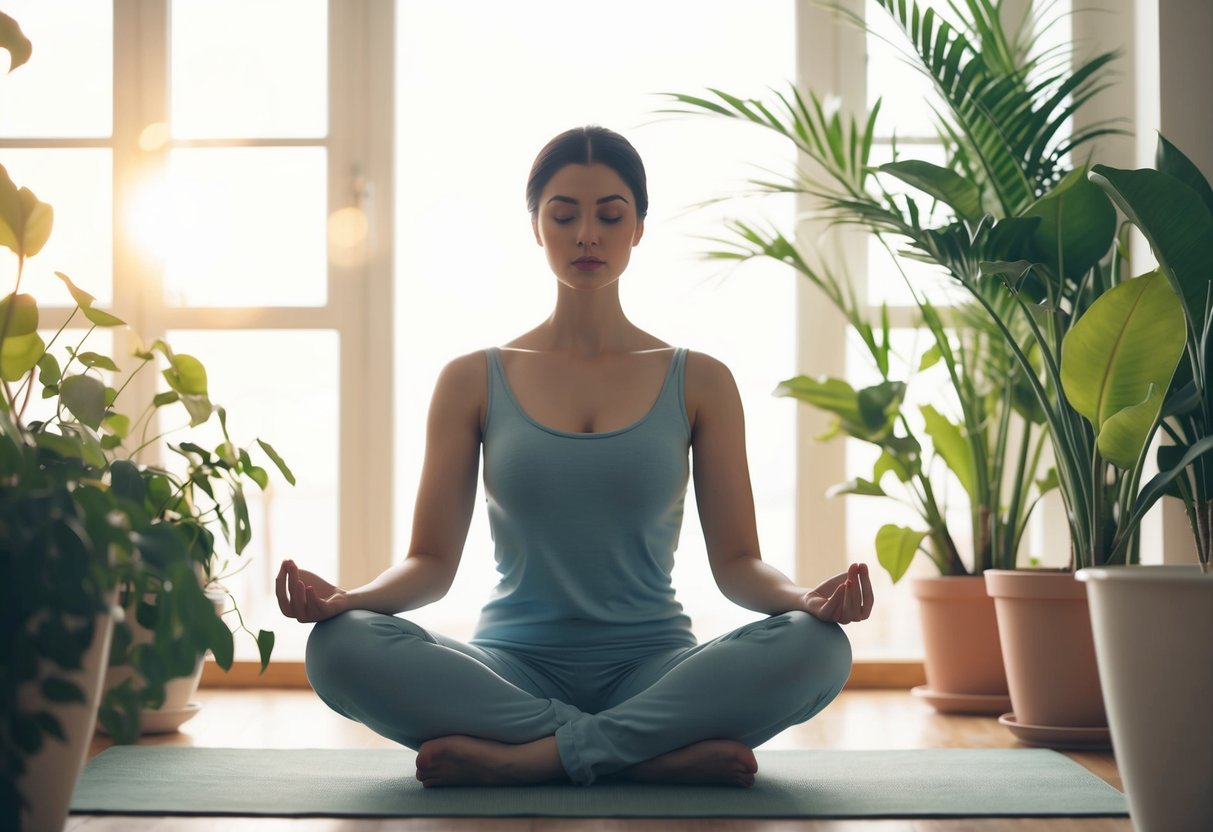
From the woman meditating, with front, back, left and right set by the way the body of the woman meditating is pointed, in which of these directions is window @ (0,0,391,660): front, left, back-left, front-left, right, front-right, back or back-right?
back-right

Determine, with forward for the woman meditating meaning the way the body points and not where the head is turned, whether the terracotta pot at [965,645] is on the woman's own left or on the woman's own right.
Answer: on the woman's own left

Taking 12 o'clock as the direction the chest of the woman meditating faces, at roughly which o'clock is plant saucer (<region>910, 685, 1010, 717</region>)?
The plant saucer is roughly at 8 o'clock from the woman meditating.

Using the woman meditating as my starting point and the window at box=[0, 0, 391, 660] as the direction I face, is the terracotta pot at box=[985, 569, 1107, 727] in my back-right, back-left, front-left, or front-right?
back-right

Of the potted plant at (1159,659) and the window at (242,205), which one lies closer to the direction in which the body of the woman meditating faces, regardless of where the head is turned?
the potted plant

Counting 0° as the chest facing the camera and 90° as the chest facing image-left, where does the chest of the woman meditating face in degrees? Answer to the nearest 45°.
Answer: approximately 0°

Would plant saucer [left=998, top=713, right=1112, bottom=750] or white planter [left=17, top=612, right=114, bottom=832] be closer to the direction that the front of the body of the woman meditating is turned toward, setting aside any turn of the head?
the white planter

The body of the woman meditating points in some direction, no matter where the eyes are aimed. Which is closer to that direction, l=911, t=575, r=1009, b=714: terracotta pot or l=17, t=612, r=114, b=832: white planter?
the white planter

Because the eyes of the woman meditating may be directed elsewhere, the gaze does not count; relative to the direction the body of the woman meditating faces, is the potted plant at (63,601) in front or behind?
in front

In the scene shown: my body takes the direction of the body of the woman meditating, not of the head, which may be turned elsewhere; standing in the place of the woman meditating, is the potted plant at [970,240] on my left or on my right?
on my left

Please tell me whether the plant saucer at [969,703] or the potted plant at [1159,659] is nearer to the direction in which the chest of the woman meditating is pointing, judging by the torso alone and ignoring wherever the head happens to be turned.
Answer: the potted plant

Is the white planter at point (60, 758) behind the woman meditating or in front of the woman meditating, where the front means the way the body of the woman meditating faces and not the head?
in front
